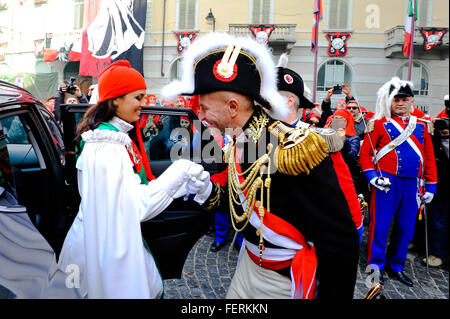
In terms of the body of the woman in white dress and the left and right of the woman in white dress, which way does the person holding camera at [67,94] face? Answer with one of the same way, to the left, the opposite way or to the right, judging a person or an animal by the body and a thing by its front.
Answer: to the right

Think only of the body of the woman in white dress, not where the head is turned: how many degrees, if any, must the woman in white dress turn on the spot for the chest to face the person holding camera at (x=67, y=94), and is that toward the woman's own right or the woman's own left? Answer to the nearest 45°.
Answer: approximately 90° to the woman's own left

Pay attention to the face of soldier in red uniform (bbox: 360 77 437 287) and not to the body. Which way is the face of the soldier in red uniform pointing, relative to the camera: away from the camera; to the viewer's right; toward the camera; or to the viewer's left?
toward the camera

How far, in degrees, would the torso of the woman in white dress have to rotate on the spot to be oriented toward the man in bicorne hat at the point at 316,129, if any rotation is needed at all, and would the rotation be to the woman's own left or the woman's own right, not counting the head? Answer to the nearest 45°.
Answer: approximately 45° to the woman's own left

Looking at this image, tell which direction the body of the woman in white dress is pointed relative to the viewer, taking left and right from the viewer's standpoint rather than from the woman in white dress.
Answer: facing to the right of the viewer

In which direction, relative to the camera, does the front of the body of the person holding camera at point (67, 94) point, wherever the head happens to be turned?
toward the camera

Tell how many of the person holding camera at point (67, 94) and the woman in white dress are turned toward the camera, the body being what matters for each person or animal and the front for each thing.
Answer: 1

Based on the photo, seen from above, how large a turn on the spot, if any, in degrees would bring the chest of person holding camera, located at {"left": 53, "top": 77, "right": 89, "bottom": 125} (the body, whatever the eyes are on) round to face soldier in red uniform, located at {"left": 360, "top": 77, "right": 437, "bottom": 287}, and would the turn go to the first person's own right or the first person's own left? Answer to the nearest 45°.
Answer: approximately 45° to the first person's own left

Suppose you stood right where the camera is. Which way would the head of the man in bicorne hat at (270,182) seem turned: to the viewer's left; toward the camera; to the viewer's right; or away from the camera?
to the viewer's left

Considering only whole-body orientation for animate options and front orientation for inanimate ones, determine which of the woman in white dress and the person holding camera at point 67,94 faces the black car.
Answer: the person holding camera

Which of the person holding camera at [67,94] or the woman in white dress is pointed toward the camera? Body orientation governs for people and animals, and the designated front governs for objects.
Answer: the person holding camera

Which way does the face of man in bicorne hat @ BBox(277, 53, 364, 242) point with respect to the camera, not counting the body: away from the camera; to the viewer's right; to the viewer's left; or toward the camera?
to the viewer's left

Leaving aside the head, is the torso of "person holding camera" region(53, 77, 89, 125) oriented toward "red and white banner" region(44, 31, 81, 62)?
no

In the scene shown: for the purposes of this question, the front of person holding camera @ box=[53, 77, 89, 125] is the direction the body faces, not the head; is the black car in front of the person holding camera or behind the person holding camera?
in front
